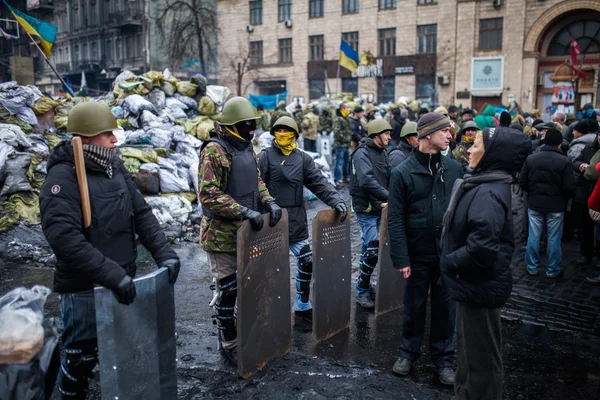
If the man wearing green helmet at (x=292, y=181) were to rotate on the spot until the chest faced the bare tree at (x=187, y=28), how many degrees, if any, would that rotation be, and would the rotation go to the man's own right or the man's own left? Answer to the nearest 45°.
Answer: approximately 180°

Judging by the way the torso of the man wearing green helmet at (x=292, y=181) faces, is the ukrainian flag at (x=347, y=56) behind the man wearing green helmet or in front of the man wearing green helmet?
behind

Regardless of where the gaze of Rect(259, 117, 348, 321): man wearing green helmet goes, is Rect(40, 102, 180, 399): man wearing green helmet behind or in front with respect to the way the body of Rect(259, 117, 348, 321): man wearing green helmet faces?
in front

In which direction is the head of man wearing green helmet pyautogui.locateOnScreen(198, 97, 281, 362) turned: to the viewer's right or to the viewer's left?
to the viewer's right

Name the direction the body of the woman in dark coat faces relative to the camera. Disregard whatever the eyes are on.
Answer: to the viewer's left

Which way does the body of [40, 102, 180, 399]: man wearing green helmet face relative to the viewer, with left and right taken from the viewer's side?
facing the viewer and to the right of the viewer

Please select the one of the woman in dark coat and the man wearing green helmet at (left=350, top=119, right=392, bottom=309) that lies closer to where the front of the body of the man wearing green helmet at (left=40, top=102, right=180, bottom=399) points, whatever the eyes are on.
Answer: the woman in dark coat

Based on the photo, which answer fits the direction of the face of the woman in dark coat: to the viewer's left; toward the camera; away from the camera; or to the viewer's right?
to the viewer's left

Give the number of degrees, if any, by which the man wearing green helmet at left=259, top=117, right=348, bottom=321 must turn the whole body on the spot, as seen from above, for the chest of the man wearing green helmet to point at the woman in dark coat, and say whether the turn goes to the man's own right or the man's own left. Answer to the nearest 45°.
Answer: approximately 45° to the man's own left

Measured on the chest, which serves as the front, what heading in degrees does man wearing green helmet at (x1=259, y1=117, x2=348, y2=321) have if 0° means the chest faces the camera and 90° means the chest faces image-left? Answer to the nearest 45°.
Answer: approximately 0°

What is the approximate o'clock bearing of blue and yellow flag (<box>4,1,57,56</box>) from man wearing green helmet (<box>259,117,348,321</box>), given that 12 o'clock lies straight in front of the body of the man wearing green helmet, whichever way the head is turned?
The blue and yellow flag is roughly at 5 o'clock from the man wearing green helmet.

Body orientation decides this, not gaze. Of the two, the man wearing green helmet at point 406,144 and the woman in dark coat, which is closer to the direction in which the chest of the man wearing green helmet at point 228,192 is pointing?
the woman in dark coat
